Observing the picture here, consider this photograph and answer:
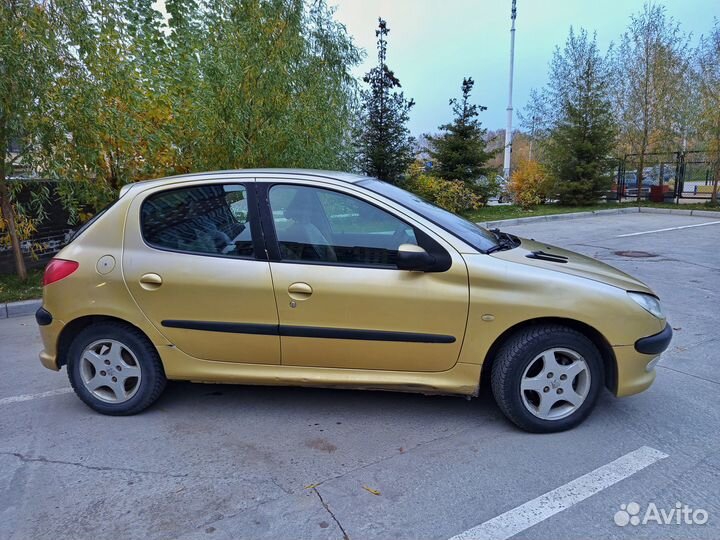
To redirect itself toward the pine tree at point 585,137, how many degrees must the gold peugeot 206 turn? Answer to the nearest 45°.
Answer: approximately 45° to its left

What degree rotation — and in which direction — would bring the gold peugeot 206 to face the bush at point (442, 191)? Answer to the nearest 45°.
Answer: approximately 90° to its left

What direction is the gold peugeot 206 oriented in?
to the viewer's right

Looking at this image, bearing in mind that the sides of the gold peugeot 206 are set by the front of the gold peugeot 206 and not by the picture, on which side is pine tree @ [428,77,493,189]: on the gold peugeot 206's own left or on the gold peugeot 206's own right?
on the gold peugeot 206's own left

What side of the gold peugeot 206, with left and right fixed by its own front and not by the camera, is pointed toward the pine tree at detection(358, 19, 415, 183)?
left

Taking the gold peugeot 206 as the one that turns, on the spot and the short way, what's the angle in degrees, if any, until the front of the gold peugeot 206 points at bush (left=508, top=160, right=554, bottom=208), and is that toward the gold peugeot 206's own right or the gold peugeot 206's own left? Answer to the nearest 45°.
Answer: approximately 45° to the gold peugeot 206's own left

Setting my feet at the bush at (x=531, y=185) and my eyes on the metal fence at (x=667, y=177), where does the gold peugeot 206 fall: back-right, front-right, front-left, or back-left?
back-right

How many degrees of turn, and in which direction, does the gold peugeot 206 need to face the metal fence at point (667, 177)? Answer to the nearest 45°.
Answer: approximately 45° to its left
